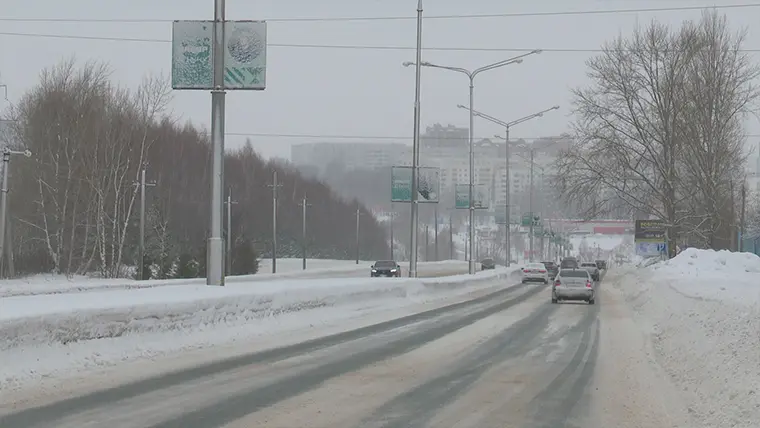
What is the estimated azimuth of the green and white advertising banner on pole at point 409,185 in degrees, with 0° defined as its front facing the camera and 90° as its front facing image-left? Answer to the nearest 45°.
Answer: approximately 0°

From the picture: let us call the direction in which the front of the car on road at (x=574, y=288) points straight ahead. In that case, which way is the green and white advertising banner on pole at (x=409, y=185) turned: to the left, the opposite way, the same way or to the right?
the opposite way

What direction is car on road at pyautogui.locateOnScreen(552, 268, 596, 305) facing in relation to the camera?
away from the camera

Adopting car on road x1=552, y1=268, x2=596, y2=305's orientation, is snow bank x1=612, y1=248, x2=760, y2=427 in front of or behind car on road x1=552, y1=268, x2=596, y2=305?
behind

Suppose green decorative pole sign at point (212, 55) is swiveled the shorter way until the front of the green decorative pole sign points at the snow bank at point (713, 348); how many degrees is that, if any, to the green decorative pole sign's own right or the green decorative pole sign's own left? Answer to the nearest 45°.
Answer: approximately 45° to the green decorative pole sign's own left

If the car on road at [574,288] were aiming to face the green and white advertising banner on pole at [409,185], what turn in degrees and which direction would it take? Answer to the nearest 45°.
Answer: approximately 45° to its left

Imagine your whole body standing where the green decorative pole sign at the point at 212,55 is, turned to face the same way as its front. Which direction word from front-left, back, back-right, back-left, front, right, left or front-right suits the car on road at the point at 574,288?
back-left

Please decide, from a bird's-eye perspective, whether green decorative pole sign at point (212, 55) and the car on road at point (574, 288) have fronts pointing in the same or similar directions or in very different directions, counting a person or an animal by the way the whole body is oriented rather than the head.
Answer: very different directions

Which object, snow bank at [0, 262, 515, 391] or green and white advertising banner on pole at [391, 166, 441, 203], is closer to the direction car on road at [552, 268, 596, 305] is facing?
the green and white advertising banner on pole

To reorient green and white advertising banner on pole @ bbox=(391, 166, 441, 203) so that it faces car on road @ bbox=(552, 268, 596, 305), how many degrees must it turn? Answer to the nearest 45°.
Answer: approximately 45° to its left

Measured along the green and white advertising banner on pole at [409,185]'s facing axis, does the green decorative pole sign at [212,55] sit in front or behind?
in front

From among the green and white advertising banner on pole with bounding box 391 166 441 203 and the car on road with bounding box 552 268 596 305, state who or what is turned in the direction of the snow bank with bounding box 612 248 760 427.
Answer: the green and white advertising banner on pole
